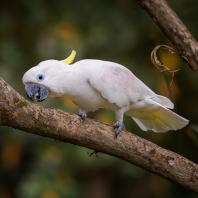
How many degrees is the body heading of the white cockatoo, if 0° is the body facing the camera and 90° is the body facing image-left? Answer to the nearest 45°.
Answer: approximately 90°
